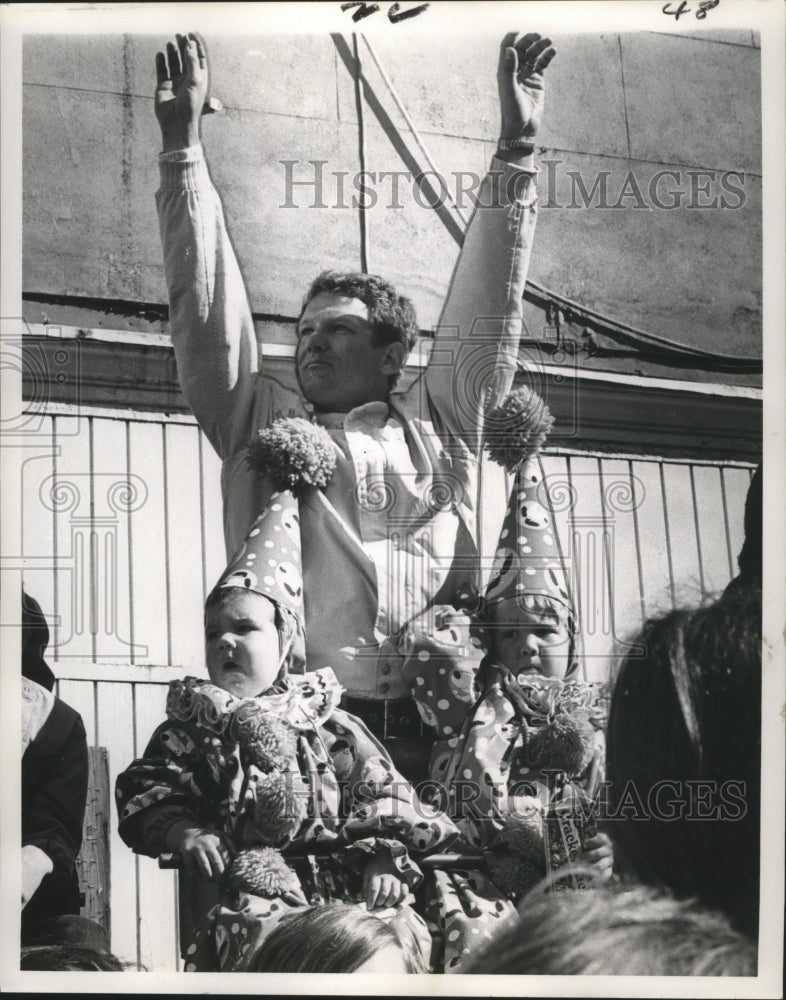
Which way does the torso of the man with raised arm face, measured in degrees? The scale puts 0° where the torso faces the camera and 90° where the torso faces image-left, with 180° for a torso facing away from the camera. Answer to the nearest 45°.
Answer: approximately 0°

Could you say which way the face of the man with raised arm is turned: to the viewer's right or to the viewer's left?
to the viewer's left
